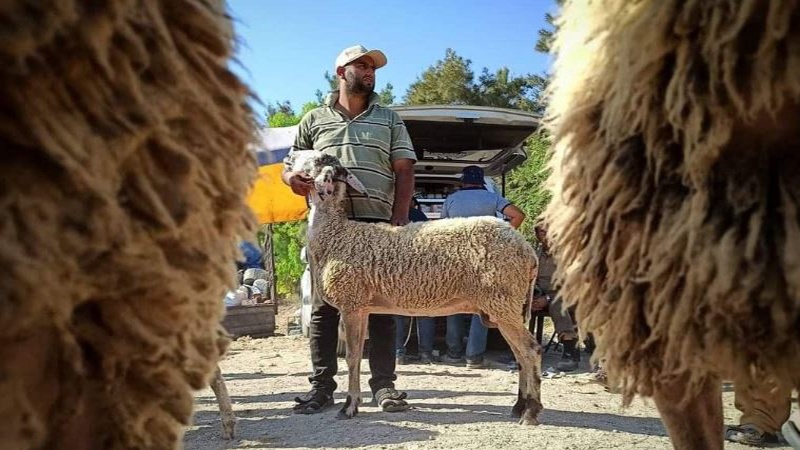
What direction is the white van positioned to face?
away from the camera

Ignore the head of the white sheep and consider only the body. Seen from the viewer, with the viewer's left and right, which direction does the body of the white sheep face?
facing to the left of the viewer

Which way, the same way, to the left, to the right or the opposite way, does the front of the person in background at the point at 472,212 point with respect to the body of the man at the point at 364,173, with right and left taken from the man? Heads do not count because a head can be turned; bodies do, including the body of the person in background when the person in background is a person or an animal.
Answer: the opposite way

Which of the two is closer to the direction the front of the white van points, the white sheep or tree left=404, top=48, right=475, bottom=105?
the tree

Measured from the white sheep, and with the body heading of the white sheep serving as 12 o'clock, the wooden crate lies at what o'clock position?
The wooden crate is roughly at 2 o'clock from the white sheep.

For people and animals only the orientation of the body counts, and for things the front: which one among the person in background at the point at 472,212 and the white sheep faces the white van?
the person in background

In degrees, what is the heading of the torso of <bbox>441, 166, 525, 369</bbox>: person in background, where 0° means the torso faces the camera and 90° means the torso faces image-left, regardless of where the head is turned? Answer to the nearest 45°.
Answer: approximately 180°

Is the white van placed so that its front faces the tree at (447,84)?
yes

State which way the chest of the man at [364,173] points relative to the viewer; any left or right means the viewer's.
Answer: facing the viewer

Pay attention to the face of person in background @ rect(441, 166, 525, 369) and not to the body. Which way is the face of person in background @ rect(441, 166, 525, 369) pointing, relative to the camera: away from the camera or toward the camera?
away from the camera

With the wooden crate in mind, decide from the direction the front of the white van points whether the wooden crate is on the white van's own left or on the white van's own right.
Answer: on the white van's own left
